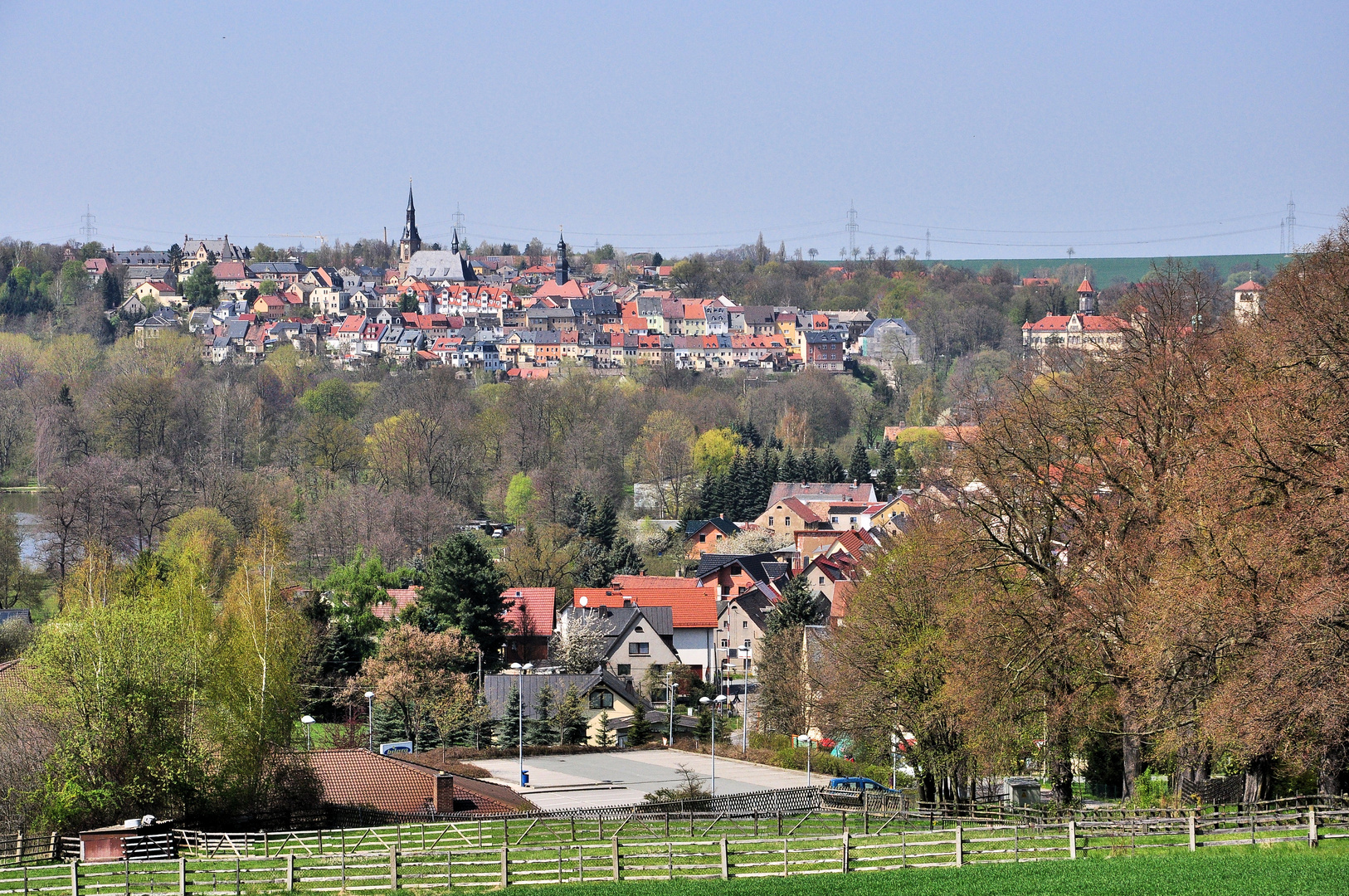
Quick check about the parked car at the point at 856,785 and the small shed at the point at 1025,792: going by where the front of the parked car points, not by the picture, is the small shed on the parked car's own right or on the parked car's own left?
on the parked car's own right

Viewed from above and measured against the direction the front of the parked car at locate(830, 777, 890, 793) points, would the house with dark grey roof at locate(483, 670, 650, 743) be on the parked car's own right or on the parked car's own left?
on the parked car's own left

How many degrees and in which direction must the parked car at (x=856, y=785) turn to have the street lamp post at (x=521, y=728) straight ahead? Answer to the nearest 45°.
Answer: approximately 135° to its left

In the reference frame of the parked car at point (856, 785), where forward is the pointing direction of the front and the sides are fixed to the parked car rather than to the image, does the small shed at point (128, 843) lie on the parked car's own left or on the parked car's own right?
on the parked car's own right

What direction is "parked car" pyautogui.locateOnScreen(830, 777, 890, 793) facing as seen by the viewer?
to the viewer's right

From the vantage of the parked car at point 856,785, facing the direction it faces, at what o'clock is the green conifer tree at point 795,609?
The green conifer tree is roughly at 9 o'clock from the parked car.

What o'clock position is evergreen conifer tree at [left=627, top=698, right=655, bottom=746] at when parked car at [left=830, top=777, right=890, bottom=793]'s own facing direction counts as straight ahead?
The evergreen conifer tree is roughly at 8 o'clock from the parked car.
